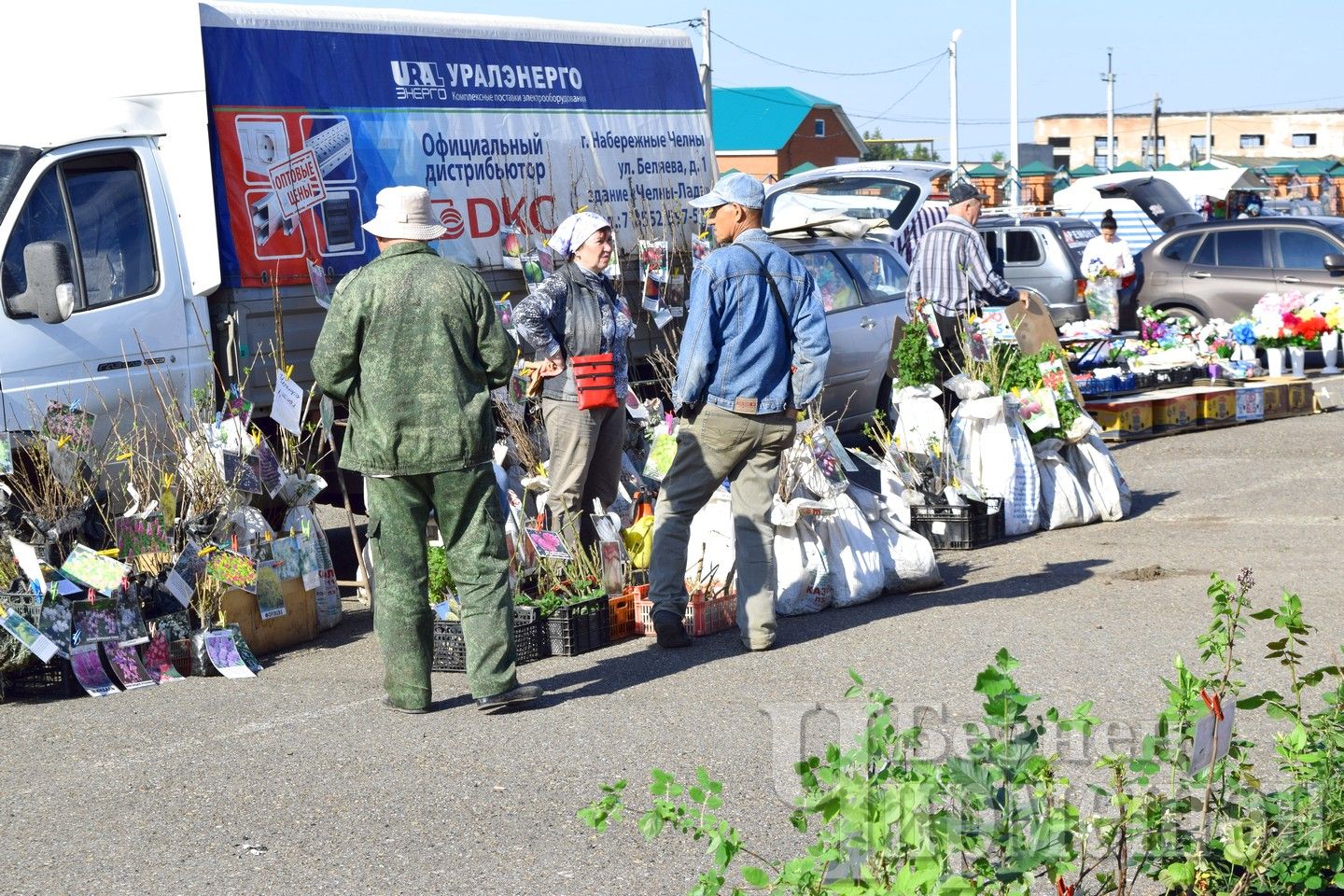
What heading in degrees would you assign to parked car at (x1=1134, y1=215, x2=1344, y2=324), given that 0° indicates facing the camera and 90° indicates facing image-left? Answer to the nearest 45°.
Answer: approximately 270°

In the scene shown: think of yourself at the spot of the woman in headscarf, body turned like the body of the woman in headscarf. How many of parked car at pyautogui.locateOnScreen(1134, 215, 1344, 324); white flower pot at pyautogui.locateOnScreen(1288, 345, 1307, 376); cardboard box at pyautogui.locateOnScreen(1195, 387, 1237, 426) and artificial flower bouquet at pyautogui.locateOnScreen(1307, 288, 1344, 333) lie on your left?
4

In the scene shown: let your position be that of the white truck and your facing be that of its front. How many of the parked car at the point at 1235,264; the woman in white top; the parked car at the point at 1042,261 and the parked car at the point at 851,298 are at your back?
4

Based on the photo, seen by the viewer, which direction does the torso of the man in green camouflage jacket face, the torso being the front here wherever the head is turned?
away from the camera

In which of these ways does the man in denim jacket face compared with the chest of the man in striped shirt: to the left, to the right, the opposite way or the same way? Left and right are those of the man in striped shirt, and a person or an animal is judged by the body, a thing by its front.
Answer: to the left

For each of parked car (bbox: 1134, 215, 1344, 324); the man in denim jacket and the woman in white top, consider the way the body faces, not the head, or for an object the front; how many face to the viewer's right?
1

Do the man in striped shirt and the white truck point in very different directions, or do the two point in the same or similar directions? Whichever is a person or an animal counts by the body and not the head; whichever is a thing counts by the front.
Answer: very different directions

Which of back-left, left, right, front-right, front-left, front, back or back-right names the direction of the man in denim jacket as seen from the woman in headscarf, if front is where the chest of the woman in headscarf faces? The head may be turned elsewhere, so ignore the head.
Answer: front

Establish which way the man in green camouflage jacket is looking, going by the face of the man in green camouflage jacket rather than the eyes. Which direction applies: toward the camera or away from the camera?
away from the camera

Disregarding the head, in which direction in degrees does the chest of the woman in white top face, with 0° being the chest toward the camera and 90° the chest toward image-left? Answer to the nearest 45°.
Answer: approximately 0°

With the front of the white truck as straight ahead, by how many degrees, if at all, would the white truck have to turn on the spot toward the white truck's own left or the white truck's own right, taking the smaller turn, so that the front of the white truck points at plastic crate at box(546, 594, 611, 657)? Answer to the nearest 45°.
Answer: approximately 90° to the white truck's own left

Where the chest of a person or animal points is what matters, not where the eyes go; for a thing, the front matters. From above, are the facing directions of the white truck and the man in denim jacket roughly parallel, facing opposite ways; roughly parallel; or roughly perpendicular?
roughly perpendicular

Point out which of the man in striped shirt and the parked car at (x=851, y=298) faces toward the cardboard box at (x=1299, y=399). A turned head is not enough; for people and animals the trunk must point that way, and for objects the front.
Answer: the man in striped shirt

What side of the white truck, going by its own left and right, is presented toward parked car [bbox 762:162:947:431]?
back

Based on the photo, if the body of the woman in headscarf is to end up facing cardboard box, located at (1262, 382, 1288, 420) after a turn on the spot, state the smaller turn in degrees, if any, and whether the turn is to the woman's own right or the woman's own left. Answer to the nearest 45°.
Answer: approximately 90° to the woman's own left

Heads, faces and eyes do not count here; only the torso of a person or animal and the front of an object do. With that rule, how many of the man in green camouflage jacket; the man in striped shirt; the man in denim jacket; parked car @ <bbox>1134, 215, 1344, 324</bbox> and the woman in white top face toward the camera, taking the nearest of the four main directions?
1

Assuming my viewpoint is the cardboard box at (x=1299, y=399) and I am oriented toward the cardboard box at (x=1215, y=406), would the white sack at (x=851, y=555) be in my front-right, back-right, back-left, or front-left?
front-left
